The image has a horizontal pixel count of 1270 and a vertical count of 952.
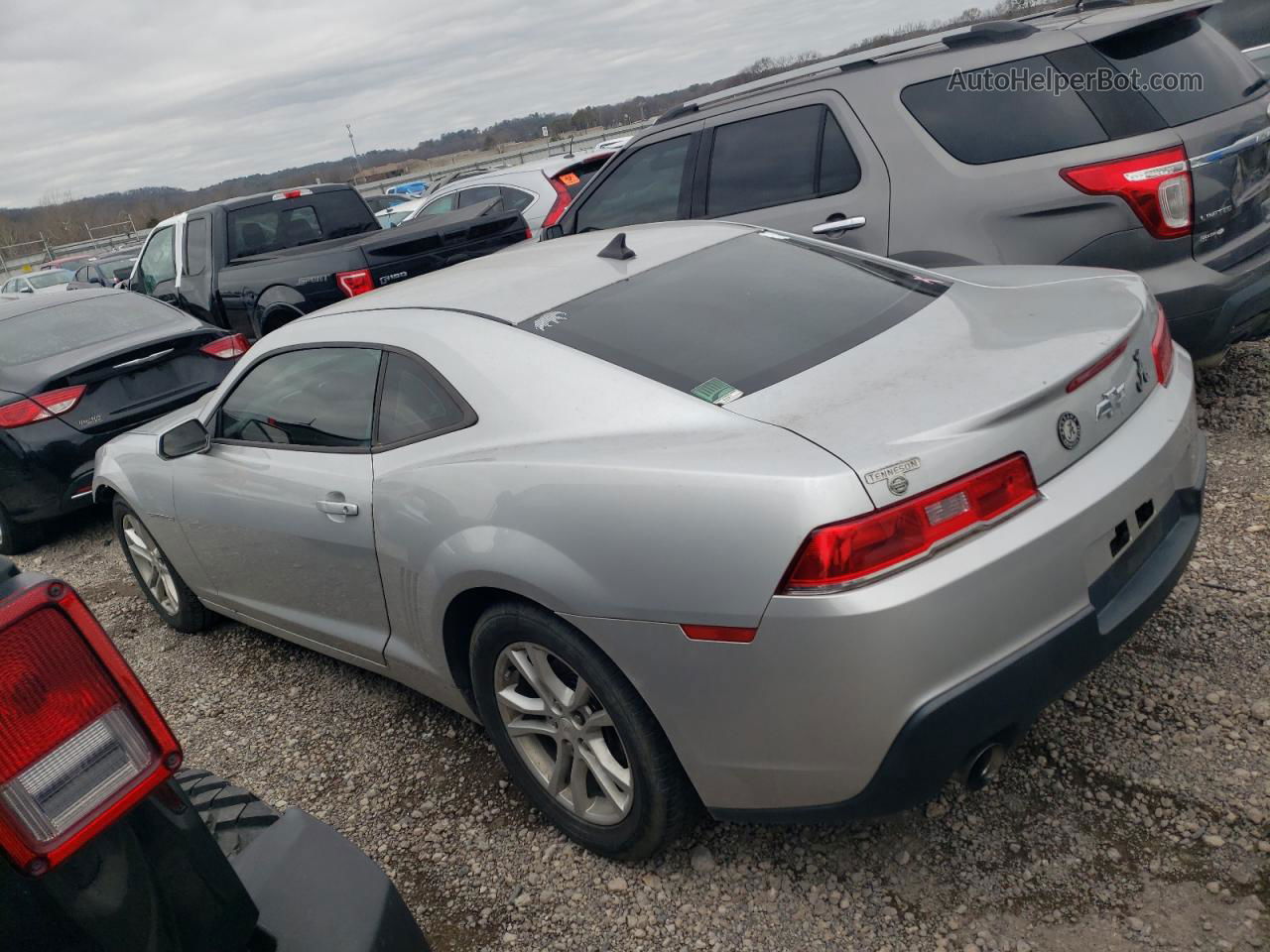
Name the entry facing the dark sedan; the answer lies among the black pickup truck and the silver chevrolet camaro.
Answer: the silver chevrolet camaro

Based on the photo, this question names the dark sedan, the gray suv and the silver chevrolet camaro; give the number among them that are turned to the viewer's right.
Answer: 0

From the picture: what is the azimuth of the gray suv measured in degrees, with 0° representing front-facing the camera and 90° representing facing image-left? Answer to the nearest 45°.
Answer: approximately 135°

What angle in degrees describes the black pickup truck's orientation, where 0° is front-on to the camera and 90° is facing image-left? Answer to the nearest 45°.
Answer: approximately 135°

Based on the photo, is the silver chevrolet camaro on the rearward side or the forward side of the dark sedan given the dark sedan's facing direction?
on the rearward side

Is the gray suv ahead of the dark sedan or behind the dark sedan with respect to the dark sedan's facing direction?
behind

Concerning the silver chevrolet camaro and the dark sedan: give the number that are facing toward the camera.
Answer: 0

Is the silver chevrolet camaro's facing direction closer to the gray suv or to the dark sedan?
the dark sedan

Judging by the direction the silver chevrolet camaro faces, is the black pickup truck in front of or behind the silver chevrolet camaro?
in front

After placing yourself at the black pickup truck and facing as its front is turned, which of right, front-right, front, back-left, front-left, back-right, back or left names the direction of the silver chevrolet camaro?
back-left

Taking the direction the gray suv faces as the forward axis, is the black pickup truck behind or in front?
in front

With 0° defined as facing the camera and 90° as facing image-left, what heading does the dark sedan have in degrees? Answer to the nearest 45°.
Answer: approximately 135°

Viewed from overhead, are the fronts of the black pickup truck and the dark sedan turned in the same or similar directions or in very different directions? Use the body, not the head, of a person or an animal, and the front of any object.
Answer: same or similar directions

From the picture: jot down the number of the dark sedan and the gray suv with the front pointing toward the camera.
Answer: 0

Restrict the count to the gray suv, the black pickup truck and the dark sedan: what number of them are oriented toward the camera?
0
